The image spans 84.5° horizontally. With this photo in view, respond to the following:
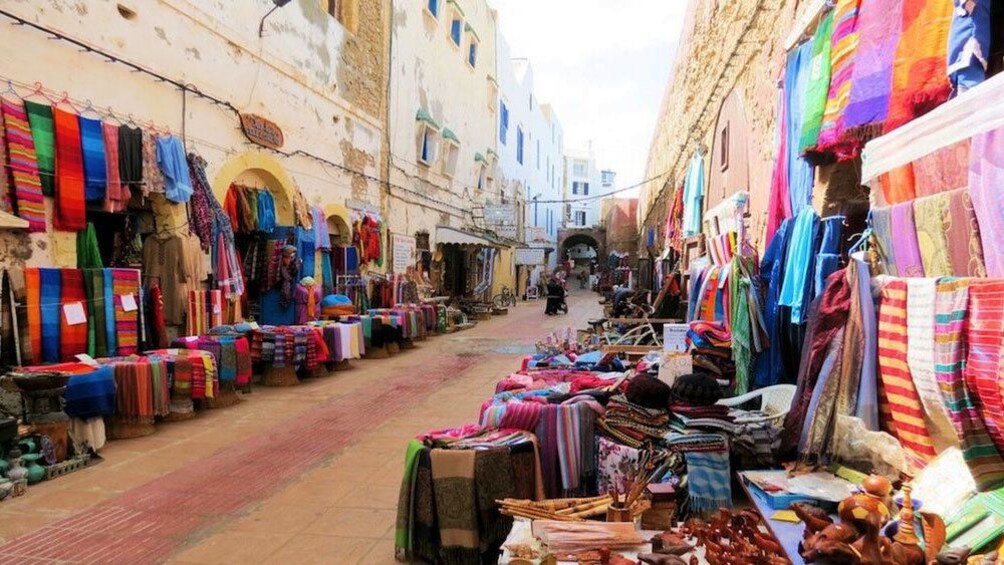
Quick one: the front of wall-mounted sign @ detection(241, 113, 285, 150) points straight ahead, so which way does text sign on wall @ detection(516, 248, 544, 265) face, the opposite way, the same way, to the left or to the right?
to the right

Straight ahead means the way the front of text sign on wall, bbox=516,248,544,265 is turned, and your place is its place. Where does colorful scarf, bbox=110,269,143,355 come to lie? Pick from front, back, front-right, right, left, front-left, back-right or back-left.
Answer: front

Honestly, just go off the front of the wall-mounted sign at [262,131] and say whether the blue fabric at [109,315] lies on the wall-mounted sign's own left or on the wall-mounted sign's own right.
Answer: on the wall-mounted sign's own right

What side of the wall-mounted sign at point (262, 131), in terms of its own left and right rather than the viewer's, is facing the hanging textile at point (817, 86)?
front

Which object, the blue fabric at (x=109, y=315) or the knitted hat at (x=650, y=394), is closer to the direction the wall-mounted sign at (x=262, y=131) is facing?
the knitted hat

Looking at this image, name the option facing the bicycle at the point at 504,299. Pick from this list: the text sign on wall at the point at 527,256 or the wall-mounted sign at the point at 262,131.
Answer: the text sign on wall

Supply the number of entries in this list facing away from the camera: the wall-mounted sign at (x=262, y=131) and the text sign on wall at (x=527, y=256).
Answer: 0

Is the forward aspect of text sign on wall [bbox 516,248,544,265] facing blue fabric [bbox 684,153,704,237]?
yes

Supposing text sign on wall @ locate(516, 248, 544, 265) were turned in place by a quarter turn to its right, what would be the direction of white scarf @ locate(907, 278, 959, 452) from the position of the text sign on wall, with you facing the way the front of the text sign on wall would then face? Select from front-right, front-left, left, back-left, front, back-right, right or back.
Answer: left

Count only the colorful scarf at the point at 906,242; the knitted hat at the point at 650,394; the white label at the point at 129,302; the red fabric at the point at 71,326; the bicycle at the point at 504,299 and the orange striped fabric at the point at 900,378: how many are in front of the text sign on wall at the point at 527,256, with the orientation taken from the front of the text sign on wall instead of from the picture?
6

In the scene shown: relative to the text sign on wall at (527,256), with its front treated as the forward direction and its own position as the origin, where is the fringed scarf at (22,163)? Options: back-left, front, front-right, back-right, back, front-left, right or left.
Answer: front

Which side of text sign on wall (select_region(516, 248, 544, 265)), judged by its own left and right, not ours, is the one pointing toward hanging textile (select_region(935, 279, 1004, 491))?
front

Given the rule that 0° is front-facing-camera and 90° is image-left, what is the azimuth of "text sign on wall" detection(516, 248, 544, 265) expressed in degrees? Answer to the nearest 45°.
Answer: approximately 0°

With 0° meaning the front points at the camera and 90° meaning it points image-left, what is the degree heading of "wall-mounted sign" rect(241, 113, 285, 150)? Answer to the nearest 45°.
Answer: approximately 315°

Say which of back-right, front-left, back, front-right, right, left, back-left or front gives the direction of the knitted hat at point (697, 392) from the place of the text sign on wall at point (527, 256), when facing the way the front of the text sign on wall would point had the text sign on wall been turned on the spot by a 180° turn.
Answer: back

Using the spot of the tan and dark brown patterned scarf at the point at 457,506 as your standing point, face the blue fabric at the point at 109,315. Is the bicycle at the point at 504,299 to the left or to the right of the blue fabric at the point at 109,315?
right

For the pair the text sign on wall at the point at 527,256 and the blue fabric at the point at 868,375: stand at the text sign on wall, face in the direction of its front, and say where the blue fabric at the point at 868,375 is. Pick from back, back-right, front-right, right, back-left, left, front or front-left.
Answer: front

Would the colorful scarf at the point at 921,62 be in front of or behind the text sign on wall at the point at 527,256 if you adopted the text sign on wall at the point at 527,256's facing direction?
in front
